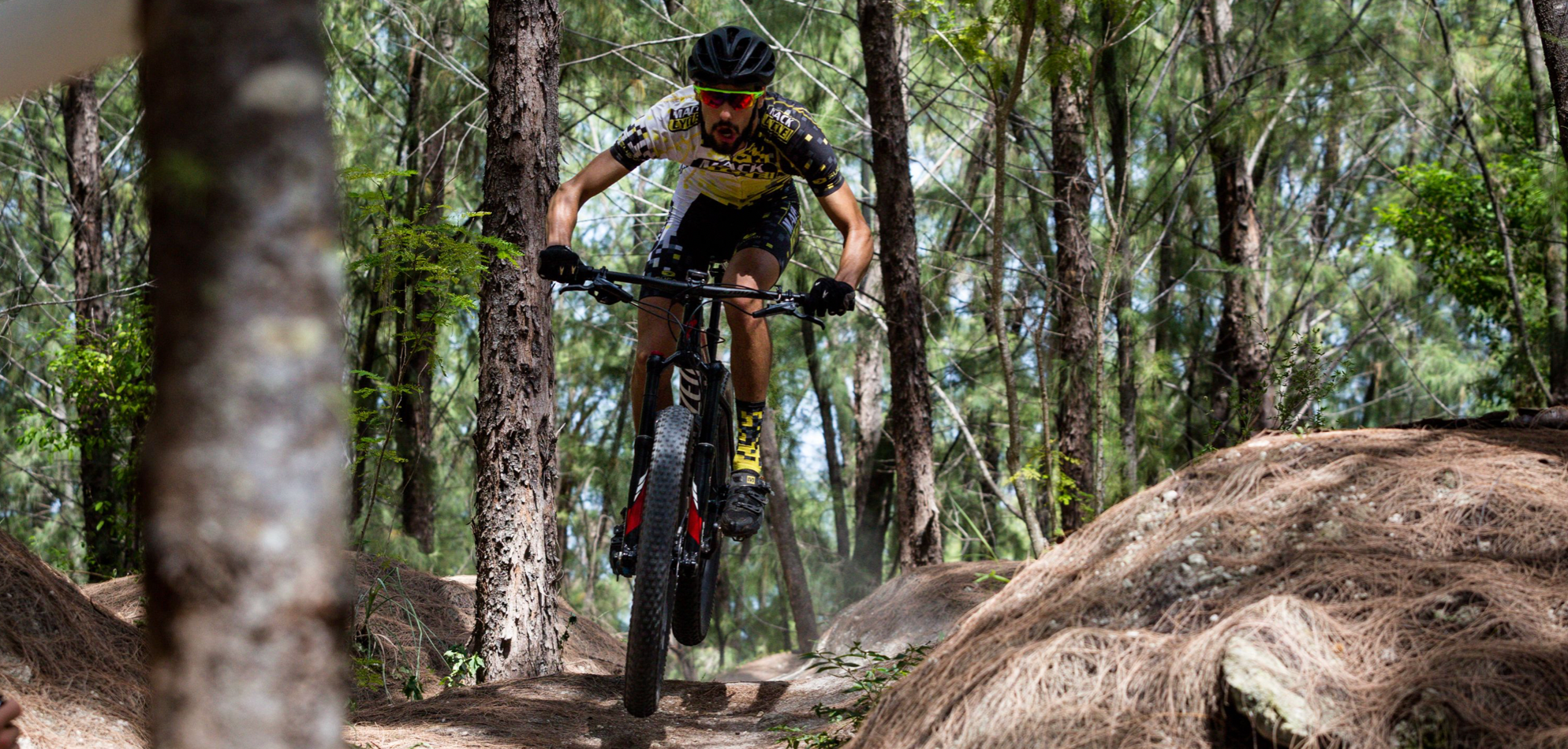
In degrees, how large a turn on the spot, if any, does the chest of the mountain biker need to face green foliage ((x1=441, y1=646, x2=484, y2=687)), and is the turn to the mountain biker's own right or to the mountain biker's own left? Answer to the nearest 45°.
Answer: approximately 135° to the mountain biker's own right

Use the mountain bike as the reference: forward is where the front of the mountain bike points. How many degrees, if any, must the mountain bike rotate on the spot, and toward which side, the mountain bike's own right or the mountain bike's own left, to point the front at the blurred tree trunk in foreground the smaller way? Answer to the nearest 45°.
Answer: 0° — it already faces it

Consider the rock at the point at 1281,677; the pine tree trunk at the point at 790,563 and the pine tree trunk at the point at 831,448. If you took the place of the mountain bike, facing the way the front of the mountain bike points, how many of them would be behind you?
2

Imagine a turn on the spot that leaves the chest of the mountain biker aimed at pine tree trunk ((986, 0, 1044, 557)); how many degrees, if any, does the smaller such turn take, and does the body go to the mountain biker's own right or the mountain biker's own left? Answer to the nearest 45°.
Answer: approximately 135° to the mountain biker's own left

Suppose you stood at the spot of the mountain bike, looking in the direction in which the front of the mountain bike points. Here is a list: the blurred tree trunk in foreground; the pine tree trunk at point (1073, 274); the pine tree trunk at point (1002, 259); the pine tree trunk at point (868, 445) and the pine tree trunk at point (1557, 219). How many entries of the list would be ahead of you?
1

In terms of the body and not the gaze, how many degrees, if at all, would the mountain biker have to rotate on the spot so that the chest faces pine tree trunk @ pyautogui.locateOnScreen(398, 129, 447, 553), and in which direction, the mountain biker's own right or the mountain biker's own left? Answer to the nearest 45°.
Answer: approximately 180°

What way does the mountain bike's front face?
toward the camera

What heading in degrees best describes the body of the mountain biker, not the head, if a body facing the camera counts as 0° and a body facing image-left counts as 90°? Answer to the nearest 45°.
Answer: approximately 0°

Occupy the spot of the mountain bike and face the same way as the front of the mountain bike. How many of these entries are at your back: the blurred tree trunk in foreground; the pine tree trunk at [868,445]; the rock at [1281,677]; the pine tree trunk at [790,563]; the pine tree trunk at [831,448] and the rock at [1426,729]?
3

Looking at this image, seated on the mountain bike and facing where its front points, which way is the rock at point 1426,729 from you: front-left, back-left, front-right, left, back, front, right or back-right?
front-left

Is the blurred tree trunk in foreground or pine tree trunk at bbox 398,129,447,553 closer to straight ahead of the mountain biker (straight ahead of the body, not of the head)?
the blurred tree trunk in foreground

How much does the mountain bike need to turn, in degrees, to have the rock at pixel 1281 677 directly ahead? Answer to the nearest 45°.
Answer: approximately 45° to its left
